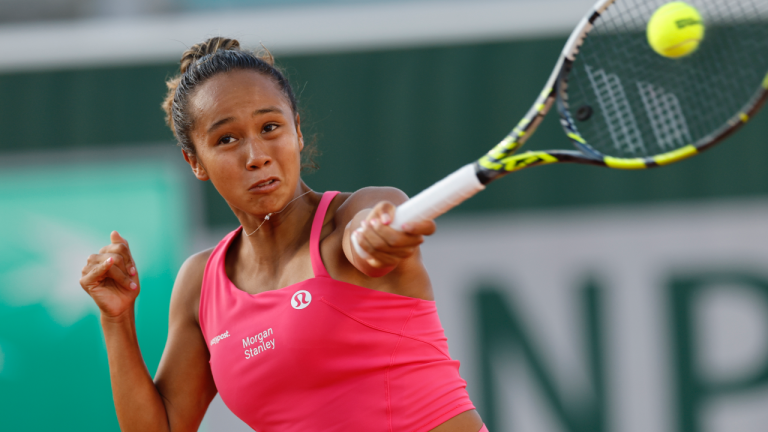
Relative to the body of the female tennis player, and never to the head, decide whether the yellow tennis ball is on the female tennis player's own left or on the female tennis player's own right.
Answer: on the female tennis player's own left

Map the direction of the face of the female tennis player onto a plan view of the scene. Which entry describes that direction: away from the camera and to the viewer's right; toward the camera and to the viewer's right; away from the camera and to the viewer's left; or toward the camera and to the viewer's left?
toward the camera and to the viewer's right

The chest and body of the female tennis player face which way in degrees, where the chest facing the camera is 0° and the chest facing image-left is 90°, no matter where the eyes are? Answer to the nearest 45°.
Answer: approximately 45°
